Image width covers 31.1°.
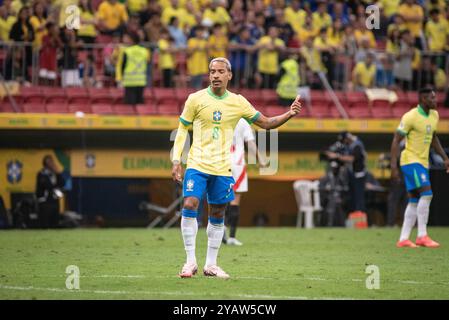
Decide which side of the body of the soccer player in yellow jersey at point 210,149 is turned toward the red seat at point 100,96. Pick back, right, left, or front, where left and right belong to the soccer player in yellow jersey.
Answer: back

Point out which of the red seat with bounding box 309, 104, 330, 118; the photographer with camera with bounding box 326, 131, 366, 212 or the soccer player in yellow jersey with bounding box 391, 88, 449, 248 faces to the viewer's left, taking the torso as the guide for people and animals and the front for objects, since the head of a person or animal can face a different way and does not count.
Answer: the photographer with camera

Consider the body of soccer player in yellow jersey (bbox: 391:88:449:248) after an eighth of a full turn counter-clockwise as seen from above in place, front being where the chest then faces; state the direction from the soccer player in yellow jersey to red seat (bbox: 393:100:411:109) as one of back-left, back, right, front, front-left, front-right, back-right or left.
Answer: left

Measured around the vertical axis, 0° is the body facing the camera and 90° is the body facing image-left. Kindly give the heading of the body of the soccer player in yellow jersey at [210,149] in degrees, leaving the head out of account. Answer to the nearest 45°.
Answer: approximately 0°

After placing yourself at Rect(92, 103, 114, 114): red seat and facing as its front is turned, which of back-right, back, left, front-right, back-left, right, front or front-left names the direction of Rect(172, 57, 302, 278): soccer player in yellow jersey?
front

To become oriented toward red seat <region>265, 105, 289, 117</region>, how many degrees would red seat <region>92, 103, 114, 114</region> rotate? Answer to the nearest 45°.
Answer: approximately 90° to its left

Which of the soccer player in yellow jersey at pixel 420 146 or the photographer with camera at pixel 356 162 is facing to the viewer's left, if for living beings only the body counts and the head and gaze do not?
the photographer with camera

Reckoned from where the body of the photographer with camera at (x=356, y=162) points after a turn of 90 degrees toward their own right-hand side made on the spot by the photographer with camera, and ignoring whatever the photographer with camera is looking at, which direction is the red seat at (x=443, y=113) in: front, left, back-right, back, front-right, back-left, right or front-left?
front-right

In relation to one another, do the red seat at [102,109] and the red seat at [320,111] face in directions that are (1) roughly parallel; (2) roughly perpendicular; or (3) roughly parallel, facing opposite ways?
roughly parallel

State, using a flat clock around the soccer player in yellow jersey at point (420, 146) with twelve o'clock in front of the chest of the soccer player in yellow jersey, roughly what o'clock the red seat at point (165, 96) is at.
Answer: The red seat is roughly at 6 o'clock from the soccer player in yellow jersey.

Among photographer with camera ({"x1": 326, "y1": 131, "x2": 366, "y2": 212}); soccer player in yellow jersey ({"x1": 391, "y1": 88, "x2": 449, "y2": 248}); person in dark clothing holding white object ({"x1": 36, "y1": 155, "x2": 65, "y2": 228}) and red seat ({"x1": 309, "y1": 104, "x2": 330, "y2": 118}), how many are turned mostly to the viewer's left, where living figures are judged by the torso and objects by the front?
1

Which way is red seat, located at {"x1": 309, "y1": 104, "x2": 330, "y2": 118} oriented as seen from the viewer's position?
toward the camera

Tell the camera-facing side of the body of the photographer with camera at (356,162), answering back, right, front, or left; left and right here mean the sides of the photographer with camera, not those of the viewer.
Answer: left
